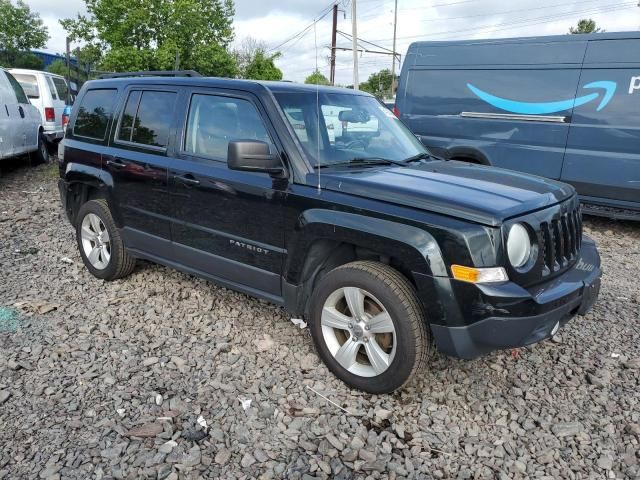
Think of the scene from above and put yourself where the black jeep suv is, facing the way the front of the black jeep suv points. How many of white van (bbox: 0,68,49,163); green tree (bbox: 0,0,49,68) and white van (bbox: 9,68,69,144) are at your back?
3

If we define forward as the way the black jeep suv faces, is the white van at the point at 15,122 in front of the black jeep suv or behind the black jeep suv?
behind

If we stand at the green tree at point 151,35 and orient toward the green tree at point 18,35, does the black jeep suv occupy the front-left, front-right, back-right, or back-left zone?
back-left

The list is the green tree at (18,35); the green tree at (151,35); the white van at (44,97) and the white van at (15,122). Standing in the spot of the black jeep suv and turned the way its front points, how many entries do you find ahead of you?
0

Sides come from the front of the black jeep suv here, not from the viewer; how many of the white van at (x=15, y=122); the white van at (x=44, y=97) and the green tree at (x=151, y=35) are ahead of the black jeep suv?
0

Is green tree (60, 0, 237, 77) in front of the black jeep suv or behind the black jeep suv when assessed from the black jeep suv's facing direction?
behind

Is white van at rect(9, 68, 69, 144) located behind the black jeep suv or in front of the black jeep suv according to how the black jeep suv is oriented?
behind

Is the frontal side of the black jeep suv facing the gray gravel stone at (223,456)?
no

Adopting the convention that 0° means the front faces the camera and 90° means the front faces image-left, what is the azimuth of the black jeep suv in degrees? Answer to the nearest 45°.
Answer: approximately 315°

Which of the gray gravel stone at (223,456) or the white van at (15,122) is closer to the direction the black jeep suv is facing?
the gray gravel stone

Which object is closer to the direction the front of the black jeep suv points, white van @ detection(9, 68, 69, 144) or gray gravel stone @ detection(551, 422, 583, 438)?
the gray gravel stone

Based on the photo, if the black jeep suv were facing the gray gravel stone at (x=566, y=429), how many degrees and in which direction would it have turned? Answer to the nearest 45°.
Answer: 0° — it already faces it

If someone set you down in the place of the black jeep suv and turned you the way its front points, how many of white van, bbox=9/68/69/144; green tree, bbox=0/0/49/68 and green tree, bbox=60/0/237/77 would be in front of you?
0

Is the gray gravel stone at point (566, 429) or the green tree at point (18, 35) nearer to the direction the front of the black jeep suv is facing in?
the gray gravel stone

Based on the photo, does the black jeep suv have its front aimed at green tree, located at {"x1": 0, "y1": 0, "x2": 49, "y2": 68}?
no
